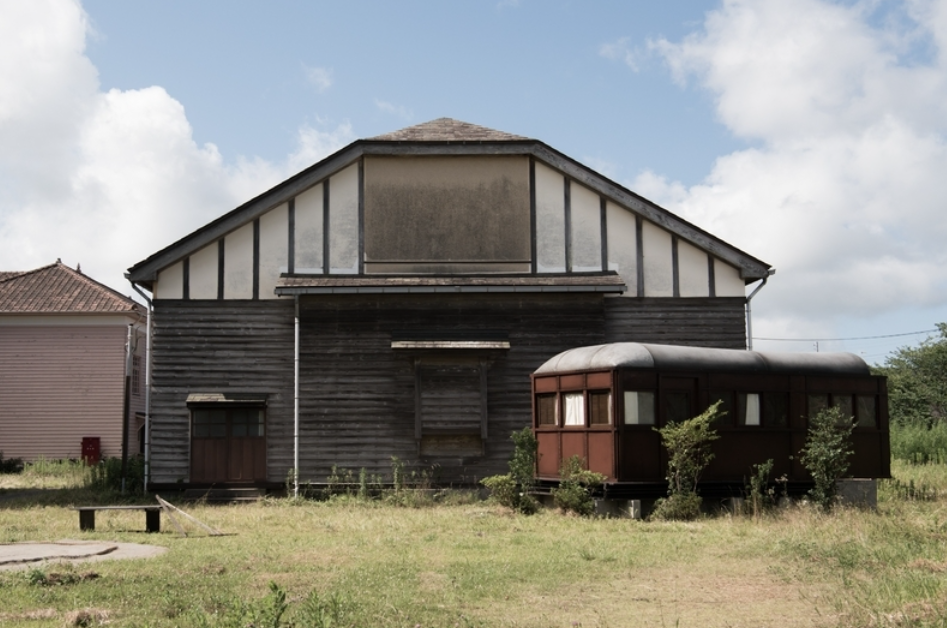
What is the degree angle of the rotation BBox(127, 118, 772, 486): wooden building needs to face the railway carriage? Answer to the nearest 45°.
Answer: approximately 45° to its left

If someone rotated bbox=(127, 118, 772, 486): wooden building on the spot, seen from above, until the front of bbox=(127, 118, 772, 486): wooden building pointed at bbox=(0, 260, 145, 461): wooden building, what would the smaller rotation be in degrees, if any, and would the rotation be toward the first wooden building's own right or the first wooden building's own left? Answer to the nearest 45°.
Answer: approximately 135° to the first wooden building's own right

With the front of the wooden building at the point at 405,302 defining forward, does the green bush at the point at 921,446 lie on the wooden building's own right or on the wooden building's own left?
on the wooden building's own left

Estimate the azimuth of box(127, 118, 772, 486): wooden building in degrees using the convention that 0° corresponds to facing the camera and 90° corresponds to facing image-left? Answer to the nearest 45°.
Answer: approximately 0°

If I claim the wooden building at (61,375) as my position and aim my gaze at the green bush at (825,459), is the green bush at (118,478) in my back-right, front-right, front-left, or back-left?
front-right

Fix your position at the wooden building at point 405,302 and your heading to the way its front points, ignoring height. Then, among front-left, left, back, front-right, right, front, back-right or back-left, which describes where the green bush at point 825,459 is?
front-left

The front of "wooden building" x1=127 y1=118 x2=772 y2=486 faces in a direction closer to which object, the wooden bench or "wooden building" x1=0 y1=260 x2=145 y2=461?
the wooden bench

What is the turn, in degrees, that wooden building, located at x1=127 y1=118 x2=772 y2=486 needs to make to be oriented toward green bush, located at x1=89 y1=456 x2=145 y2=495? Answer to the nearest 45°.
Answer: approximately 90° to its right
